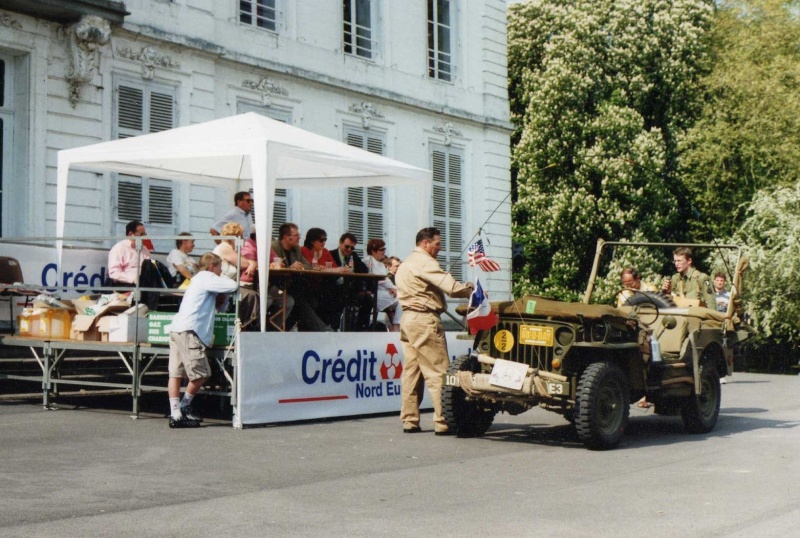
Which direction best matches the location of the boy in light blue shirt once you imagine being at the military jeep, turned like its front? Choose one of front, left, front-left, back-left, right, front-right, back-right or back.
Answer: front-right

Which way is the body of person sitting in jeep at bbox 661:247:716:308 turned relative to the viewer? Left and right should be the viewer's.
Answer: facing the viewer and to the left of the viewer

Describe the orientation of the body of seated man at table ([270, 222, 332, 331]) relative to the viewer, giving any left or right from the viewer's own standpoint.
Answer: facing the viewer and to the right of the viewer

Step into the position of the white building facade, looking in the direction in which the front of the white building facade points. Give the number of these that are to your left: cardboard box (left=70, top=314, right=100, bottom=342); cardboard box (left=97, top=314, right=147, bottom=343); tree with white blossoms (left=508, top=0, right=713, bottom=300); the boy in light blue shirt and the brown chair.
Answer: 1

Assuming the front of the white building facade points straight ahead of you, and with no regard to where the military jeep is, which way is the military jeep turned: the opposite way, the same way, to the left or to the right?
to the right

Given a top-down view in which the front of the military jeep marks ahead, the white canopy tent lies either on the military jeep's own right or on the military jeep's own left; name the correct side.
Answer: on the military jeep's own right

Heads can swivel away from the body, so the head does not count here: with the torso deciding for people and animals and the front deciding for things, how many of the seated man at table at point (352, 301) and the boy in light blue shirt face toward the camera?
1

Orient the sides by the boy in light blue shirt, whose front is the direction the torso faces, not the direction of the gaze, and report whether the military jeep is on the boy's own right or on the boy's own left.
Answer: on the boy's own right

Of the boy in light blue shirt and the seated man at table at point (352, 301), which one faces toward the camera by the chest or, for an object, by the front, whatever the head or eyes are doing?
the seated man at table

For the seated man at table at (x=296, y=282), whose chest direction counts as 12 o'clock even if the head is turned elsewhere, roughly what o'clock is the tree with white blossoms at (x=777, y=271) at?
The tree with white blossoms is roughly at 9 o'clock from the seated man at table.

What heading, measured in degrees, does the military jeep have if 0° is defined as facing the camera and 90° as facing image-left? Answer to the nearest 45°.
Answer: approximately 45°

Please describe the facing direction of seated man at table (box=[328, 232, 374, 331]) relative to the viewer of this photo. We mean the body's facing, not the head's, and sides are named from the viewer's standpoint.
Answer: facing the viewer

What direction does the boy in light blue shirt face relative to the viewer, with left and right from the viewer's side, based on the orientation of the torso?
facing away from the viewer and to the right of the viewer
